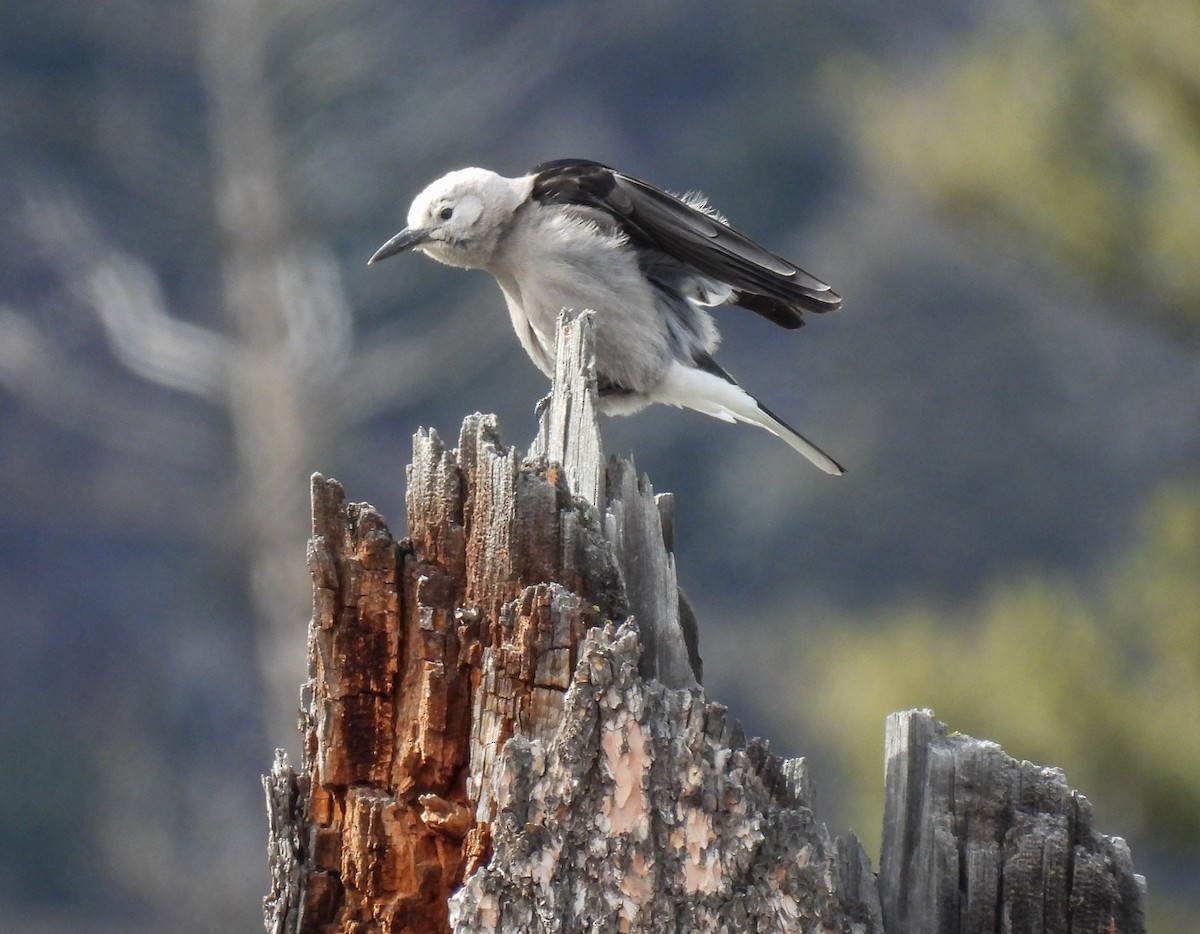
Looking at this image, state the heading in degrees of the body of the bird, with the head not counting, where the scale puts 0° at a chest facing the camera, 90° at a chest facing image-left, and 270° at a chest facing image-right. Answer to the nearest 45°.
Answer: approximately 90°
